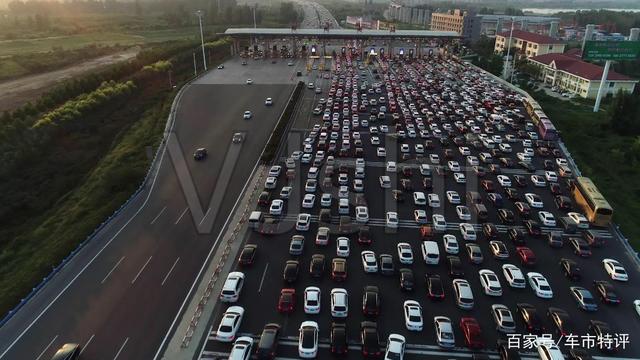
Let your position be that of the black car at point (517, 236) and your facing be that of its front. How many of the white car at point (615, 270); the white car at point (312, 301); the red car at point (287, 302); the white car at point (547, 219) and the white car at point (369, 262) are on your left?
3

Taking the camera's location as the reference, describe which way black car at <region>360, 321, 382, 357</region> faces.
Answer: facing away from the viewer

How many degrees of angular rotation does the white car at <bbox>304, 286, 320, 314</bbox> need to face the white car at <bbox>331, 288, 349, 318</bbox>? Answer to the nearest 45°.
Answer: approximately 90° to its right

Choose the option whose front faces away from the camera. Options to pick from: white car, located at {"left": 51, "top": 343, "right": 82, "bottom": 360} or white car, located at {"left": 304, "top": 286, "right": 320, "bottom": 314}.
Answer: the white car, located at {"left": 304, "top": 286, "right": 320, "bottom": 314}

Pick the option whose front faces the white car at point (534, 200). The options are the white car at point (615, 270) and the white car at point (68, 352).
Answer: the white car at point (615, 270)

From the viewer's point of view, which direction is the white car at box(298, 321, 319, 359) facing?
away from the camera

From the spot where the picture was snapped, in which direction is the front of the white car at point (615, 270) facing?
facing away from the viewer and to the left of the viewer

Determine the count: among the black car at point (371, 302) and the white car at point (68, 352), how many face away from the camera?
1

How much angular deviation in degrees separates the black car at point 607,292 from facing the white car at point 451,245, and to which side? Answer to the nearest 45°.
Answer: approximately 45° to its left

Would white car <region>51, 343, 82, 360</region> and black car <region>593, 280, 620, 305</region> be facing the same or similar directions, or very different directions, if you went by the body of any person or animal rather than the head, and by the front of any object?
very different directions

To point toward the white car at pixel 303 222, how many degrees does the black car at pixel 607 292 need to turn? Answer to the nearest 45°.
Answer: approximately 45° to its left

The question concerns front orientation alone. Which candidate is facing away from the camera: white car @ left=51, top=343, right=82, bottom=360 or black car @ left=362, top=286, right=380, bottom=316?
black car @ left=362, top=286, right=380, bottom=316

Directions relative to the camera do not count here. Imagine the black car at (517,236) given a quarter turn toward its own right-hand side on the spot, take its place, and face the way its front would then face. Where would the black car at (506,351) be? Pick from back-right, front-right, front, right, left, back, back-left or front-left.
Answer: back-right

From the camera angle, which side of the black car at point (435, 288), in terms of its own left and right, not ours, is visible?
back

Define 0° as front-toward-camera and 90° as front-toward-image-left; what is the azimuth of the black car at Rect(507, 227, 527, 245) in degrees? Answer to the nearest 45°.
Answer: approximately 135°

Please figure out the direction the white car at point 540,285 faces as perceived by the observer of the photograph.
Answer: facing away from the viewer and to the left of the viewer
